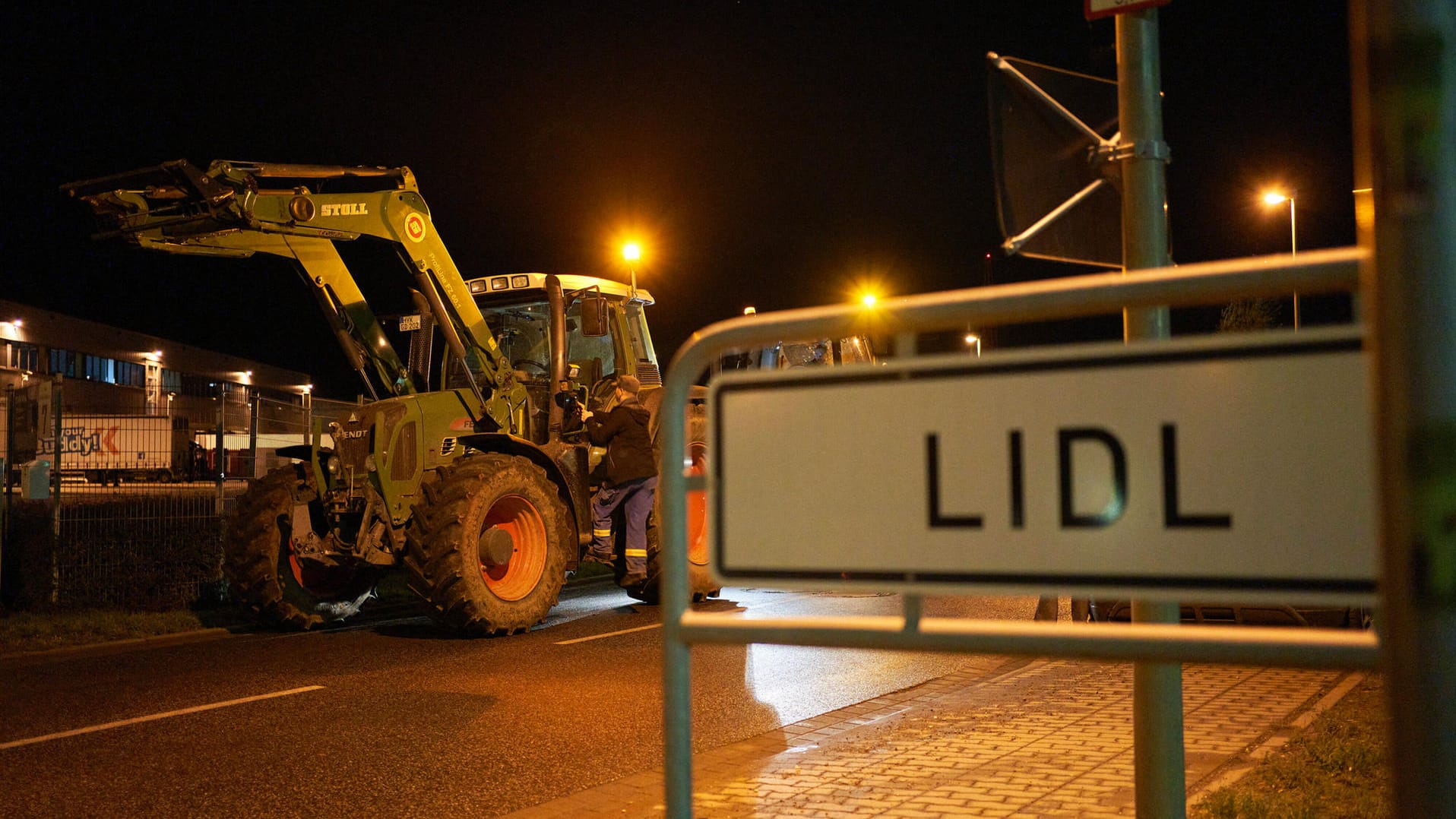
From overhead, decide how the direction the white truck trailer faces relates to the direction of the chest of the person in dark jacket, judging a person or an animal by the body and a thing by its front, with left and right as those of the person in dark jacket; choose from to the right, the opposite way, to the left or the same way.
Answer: to the right

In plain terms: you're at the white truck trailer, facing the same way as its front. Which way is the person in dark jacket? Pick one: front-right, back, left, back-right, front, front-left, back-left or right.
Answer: front-right

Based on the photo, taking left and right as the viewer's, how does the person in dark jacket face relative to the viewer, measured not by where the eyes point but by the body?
facing away from the viewer and to the left of the viewer

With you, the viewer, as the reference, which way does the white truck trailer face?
facing to the right of the viewer

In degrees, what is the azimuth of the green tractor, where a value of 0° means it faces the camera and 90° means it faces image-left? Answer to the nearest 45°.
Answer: approximately 45°

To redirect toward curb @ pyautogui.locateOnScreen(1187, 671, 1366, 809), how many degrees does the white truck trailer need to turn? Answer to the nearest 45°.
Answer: approximately 45° to its right

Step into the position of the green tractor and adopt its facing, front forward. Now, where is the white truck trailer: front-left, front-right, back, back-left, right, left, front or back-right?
right

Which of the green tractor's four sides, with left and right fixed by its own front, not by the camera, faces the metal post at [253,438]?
right

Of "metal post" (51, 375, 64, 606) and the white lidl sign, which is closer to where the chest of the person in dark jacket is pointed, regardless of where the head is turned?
the metal post

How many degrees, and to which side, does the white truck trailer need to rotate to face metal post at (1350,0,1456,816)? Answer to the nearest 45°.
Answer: approximately 90° to its right

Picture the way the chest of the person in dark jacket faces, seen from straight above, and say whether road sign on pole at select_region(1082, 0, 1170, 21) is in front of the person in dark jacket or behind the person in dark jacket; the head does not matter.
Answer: behind

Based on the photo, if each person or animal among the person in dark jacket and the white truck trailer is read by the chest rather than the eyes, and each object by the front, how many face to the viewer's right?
1
